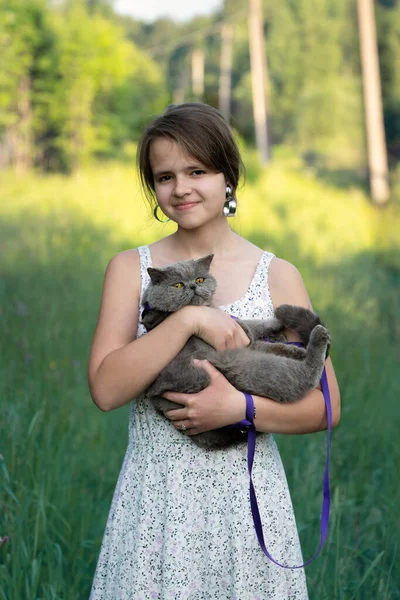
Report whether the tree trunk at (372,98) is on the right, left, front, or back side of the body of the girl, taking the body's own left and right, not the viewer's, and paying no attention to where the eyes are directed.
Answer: back

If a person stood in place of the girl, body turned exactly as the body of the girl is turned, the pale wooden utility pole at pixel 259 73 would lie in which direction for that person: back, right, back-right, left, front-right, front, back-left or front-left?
back

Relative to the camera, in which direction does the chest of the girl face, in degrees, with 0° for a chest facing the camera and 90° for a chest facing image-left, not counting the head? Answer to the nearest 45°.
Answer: approximately 0°

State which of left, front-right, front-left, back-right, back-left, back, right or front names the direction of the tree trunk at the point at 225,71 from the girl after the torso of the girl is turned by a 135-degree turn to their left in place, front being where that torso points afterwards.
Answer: front-left
